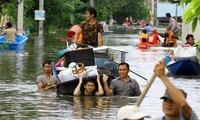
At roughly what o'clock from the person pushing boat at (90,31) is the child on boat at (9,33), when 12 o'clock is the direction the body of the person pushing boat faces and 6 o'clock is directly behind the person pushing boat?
The child on boat is roughly at 4 o'clock from the person pushing boat.

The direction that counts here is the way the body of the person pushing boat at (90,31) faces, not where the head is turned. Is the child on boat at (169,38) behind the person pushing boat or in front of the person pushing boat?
behind
